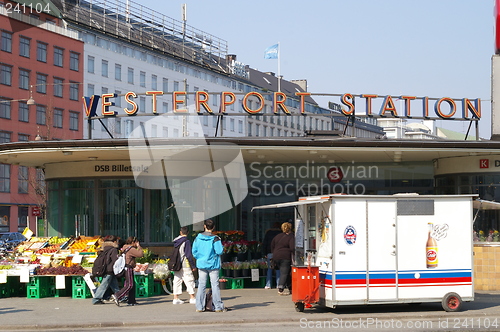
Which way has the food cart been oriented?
to the viewer's left

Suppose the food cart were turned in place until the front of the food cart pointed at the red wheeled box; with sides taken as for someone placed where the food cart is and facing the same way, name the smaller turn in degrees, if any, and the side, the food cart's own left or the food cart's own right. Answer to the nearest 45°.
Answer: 0° — it already faces it

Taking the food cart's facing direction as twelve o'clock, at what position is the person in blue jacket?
The person in blue jacket is roughly at 12 o'clock from the food cart.

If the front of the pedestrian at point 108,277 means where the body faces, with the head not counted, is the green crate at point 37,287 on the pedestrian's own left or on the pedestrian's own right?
on the pedestrian's own left
